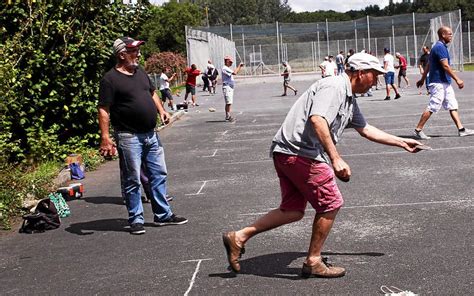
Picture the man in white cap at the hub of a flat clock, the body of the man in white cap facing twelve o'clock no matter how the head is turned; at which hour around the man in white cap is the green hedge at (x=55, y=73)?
The green hedge is roughly at 8 o'clock from the man in white cap.

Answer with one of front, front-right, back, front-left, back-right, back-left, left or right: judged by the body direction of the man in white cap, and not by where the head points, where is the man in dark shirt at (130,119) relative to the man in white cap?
back-left

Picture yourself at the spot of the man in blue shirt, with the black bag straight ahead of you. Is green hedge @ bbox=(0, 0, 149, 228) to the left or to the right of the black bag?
right

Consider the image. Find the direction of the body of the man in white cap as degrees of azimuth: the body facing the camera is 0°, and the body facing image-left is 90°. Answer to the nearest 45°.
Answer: approximately 270°

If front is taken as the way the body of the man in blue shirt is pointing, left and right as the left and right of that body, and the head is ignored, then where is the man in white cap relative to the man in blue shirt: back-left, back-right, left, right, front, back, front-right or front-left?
right

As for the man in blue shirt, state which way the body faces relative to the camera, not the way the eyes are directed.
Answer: to the viewer's right

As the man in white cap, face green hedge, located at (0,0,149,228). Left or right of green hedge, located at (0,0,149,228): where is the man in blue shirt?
right

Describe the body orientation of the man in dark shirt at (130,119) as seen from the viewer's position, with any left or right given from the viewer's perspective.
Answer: facing the viewer and to the right of the viewer

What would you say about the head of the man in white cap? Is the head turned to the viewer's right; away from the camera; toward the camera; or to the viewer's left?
to the viewer's right
